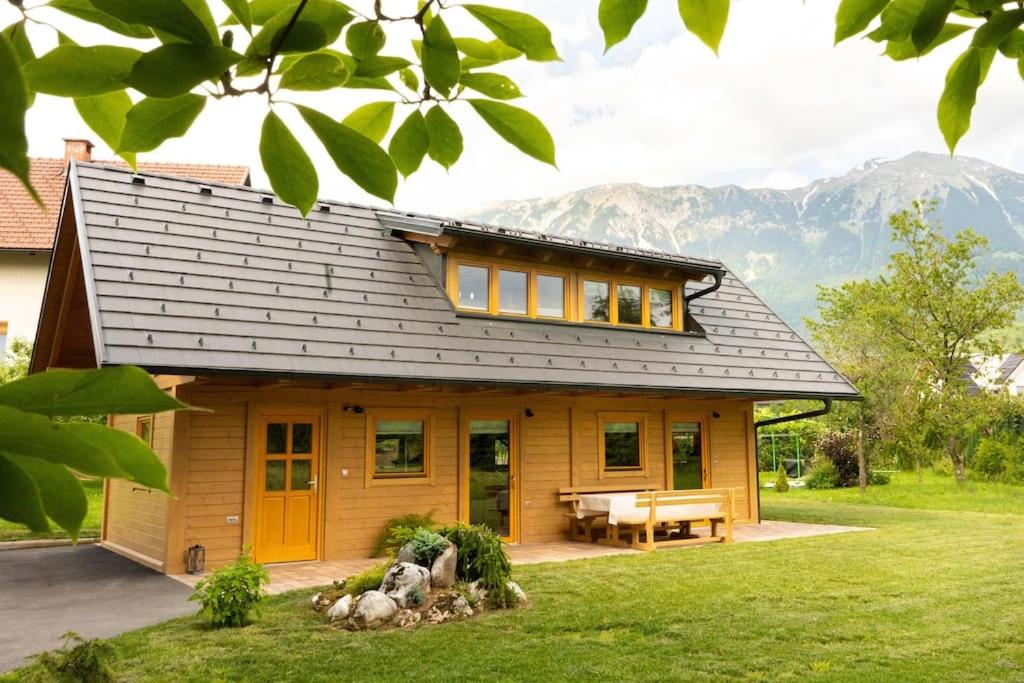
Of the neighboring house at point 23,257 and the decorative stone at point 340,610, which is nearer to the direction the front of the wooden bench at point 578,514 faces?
the decorative stone

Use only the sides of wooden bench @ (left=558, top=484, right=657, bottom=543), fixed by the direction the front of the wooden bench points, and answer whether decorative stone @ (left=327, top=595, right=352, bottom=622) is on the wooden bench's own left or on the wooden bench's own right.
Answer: on the wooden bench's own right

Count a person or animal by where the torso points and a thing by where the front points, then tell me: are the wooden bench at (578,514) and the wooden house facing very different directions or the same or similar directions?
same or similar directions

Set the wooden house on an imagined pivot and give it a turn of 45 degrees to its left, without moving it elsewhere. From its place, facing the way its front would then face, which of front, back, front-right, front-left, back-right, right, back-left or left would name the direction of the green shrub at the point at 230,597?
right

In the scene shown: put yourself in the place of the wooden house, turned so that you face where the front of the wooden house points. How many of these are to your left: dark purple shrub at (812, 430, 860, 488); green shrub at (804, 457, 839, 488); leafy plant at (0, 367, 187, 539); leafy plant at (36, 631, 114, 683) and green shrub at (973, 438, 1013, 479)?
3

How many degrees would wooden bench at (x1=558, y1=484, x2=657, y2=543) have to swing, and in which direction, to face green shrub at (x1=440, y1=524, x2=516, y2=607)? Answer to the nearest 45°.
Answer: approximately 45° to its right

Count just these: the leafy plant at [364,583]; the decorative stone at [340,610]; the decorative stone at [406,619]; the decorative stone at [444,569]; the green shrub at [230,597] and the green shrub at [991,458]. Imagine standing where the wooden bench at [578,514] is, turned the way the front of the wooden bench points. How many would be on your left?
1

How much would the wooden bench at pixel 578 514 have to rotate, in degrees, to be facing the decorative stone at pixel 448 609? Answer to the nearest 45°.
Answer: approximately 45° to its right

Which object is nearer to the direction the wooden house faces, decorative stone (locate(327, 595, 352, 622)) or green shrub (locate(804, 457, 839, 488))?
the decorative stone

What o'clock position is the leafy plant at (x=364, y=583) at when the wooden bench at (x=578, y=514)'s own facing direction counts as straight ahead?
The leafy plant is roughly at 2 o'clock from the wooden bench.

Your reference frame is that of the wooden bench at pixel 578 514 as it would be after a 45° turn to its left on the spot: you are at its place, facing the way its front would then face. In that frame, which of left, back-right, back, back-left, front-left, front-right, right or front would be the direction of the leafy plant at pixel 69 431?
right

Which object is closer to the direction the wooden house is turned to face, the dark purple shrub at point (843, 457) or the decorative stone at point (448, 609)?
the decorative stone

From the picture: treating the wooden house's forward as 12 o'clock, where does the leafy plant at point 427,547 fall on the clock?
The leafy plant is roughly at 1 o'clock from the wooden house.

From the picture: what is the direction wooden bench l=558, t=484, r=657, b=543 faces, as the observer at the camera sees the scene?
facing the viewer and to the right of the viewer

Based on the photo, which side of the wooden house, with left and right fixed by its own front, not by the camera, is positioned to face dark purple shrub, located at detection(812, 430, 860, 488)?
left

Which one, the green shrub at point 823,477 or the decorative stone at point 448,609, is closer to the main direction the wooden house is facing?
the decorative stone
